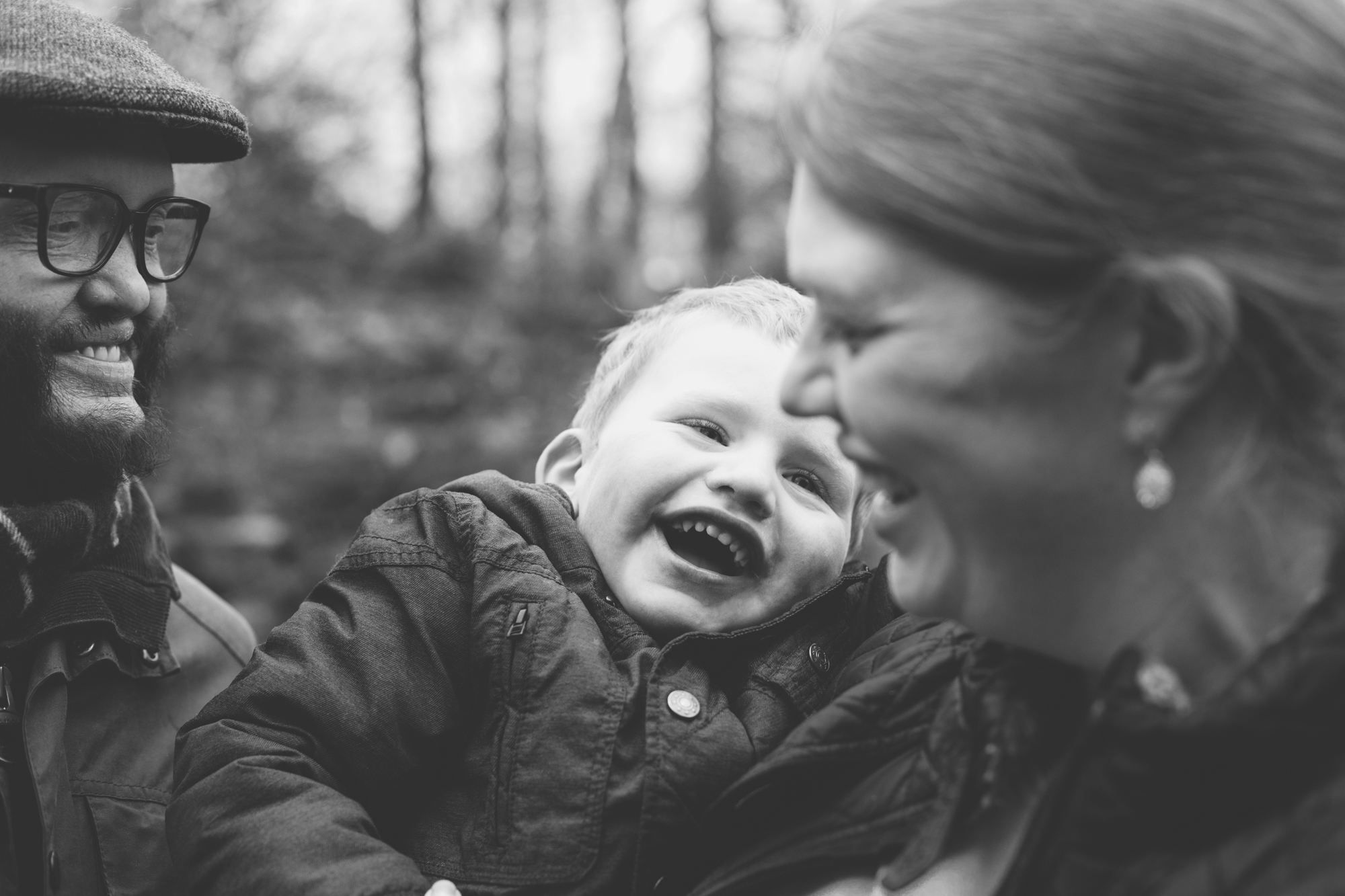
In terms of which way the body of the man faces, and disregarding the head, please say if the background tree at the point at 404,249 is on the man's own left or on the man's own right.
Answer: on the man's own left

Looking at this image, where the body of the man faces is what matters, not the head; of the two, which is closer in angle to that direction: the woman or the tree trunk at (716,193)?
the woman

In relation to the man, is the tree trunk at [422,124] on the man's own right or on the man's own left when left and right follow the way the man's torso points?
on the man's own left

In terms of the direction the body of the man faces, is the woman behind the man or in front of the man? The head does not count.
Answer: in front

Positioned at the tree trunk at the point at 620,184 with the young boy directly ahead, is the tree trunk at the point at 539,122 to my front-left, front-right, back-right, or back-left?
back-right

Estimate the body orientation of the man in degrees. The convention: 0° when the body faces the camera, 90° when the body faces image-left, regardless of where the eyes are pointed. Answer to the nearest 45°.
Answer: approximately 315°

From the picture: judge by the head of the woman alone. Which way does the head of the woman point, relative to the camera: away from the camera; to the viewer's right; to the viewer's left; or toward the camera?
to the viewer's left

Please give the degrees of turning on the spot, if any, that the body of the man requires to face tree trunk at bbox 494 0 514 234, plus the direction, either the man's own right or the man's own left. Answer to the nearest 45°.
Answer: approximately 135° to the man's own left

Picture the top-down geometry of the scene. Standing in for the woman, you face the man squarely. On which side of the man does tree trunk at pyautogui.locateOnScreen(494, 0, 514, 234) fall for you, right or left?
right
